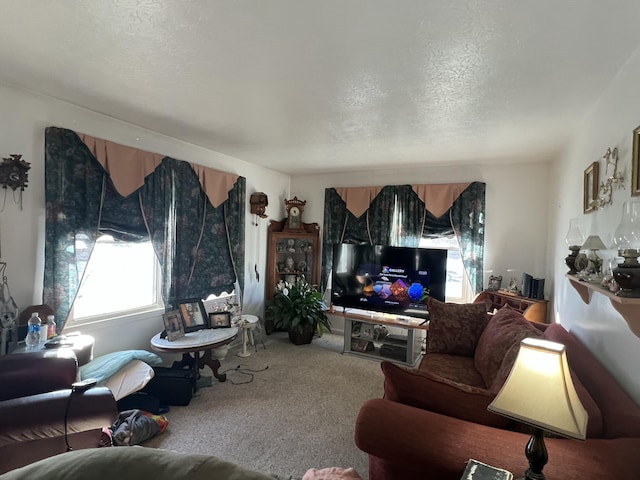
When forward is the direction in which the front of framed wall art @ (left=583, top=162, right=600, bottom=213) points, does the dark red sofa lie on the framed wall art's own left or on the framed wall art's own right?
on the framed wall art's own left

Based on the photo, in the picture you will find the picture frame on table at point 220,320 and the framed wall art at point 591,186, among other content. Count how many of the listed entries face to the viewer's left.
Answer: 1

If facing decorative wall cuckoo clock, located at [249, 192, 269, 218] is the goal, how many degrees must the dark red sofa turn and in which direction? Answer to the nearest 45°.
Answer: approximately 45° to its right

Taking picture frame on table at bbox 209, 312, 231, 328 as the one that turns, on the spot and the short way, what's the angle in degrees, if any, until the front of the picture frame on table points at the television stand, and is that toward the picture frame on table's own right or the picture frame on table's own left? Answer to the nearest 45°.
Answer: approximately 90° to the picture frame on table's own left

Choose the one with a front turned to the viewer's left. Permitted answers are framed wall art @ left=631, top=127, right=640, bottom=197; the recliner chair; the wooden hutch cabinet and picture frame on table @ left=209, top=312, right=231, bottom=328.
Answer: the framed wall art

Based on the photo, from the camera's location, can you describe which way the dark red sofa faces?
facing to the left of the viewer

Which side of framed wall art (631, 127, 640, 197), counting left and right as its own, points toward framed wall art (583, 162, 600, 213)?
right
